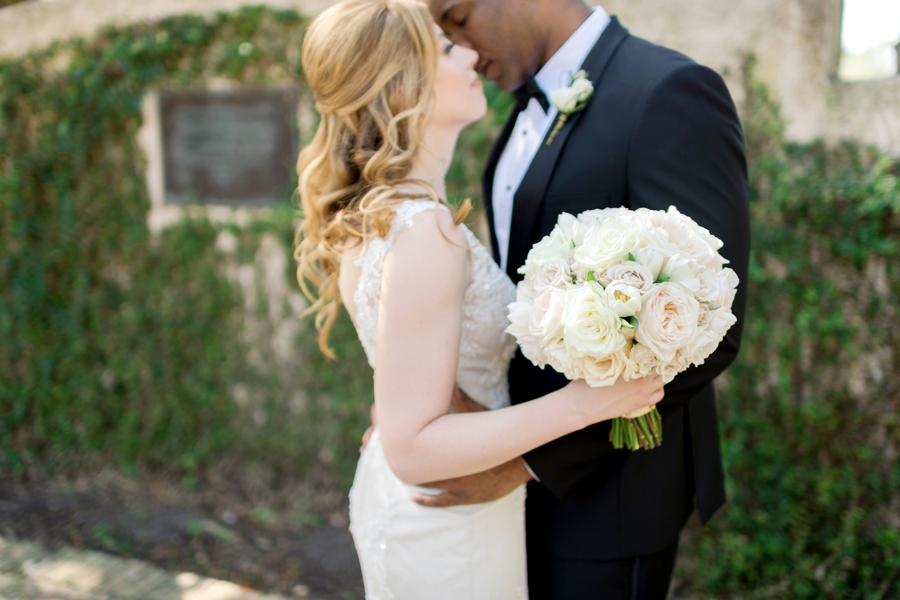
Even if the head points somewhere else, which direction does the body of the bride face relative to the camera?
to the viewer's right

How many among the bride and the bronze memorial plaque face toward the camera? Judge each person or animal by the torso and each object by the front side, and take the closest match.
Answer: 1

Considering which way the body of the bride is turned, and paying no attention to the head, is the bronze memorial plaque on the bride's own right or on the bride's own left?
on the bride's own left

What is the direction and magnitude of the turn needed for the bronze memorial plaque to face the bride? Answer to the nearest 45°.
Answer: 0° — it already faces them

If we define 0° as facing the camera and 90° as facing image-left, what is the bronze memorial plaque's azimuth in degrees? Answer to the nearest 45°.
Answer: approximately 0°

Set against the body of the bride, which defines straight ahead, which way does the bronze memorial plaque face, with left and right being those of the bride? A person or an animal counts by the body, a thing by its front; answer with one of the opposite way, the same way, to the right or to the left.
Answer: to the right

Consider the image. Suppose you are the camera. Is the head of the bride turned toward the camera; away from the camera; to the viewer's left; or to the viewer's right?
to the viewer's right

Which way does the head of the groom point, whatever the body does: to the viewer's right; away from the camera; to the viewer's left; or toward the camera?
to the viewer's left
